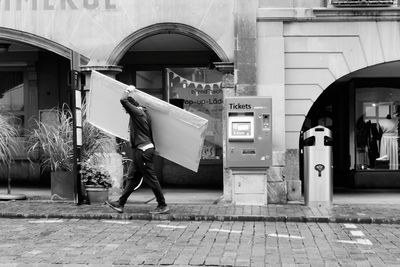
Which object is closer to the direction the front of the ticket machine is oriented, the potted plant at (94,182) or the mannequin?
the potted plant

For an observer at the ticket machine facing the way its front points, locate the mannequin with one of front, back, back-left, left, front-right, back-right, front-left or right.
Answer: back-left

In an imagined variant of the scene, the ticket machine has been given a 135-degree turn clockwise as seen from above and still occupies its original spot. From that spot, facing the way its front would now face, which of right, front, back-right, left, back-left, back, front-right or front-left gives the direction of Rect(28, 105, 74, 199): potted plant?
front-left

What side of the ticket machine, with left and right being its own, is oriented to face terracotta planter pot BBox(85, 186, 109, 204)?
right

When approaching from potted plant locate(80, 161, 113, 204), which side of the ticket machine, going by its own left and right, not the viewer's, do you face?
right

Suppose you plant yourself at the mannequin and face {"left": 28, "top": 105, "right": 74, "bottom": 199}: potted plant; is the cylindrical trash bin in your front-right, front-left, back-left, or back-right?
front-left

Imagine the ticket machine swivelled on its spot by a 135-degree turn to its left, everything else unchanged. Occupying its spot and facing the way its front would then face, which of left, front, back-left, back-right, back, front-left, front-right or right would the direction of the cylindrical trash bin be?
front-right

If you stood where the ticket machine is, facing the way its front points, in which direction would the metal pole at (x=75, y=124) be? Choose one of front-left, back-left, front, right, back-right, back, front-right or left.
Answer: right

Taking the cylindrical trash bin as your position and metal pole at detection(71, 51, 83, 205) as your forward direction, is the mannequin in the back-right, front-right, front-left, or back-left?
back-right

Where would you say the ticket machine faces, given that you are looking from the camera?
facing the viewer

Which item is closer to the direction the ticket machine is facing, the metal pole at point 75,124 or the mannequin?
the metal pole

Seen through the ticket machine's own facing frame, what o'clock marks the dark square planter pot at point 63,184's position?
The dark square planter pot is roughly at 3 o'clock from the ticket machine.
